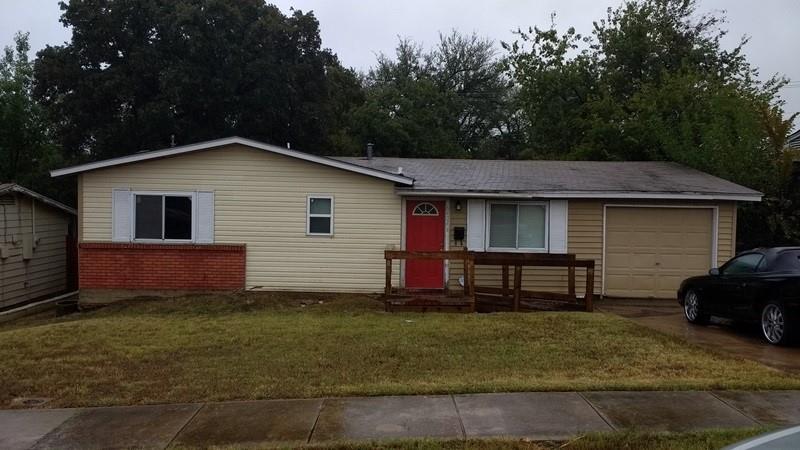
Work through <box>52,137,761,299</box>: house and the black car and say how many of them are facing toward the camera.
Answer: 1

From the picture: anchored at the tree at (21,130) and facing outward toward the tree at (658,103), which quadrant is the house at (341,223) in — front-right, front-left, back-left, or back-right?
front-right

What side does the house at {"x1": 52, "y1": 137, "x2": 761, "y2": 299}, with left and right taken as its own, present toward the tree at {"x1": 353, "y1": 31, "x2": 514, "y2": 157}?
back

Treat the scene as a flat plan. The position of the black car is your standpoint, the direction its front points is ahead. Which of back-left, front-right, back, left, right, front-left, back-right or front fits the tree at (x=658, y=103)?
front-right

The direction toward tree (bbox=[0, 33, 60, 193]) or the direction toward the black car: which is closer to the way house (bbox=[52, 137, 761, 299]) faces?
the black car

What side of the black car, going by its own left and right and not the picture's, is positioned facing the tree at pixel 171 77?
front

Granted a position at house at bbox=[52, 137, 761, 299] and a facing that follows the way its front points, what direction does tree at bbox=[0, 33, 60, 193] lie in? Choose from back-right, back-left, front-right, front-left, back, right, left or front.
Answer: back-right

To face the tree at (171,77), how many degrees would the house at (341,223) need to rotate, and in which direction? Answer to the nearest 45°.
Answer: approximately 135° to its right

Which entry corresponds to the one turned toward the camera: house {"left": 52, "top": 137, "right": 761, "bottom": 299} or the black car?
the house

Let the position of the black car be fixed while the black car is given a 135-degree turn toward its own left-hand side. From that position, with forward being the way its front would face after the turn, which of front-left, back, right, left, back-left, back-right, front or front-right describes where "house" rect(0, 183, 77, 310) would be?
right

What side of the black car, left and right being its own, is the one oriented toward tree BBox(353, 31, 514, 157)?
front

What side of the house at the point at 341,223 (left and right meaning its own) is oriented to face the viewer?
front

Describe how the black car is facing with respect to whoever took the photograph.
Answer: facing away from the viewer and to the left of the viewer

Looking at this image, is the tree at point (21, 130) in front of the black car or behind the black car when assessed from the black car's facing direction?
in front

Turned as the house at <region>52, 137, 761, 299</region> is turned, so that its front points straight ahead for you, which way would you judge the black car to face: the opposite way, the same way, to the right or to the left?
the opposite way
